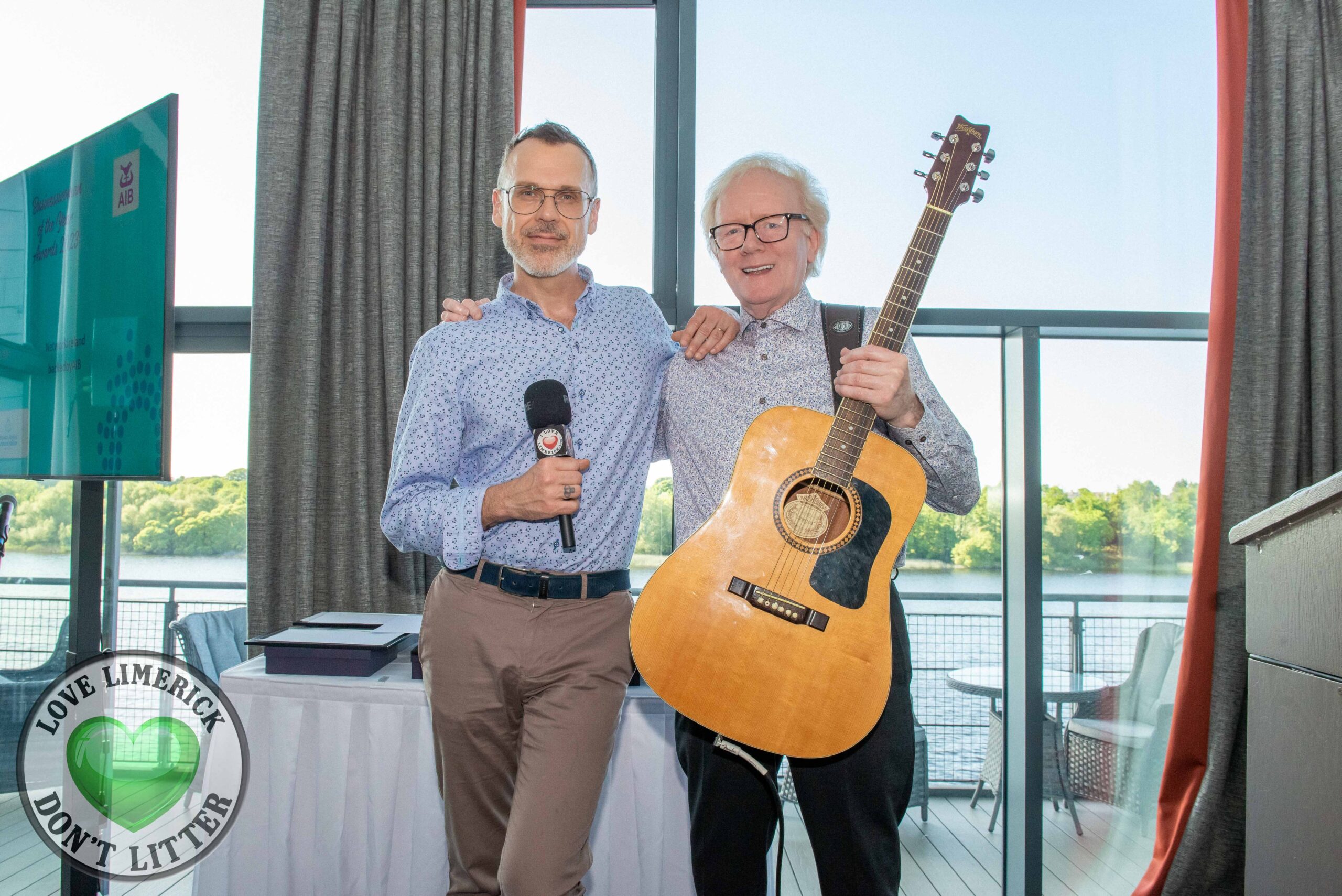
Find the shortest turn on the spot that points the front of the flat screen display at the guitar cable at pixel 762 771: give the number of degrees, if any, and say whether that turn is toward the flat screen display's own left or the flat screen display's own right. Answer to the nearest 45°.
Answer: approximately 90° to the flat screen display's own left

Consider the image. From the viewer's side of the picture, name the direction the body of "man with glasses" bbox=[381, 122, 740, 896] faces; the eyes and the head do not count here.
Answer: toward the camera

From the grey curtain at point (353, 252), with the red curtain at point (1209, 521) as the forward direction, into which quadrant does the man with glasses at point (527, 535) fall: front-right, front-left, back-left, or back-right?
front-right

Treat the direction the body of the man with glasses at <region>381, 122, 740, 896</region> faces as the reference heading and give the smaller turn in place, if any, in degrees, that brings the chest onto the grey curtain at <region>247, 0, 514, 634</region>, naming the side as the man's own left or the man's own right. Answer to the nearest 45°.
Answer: approximately 135° to the man's own right

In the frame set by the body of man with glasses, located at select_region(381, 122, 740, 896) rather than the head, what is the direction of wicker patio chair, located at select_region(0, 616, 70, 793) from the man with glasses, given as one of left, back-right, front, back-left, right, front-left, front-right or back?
back-right
